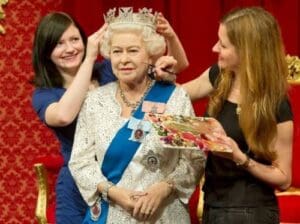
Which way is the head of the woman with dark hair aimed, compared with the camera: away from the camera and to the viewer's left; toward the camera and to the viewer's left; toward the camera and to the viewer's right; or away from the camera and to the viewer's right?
toward the camera and to the viewer's right

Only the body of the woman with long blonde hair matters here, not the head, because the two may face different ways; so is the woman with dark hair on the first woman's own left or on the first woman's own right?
on the first woman's own right

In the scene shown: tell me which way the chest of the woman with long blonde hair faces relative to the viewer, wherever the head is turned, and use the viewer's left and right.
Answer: facing the viewer and to the left of the viewer

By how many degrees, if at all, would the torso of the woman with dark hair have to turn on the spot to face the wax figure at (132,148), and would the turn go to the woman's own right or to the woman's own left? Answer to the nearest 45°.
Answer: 0° — they already face it

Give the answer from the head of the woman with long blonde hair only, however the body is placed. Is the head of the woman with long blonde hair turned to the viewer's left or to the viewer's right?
to the viewer's left

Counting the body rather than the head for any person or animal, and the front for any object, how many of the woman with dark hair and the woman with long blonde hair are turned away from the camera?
0

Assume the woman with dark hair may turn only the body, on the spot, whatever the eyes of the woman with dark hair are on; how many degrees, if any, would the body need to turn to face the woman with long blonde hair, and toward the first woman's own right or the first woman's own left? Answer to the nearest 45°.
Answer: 0° — they already face them

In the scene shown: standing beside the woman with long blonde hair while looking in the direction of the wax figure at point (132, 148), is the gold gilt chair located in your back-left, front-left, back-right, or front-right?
front-right
